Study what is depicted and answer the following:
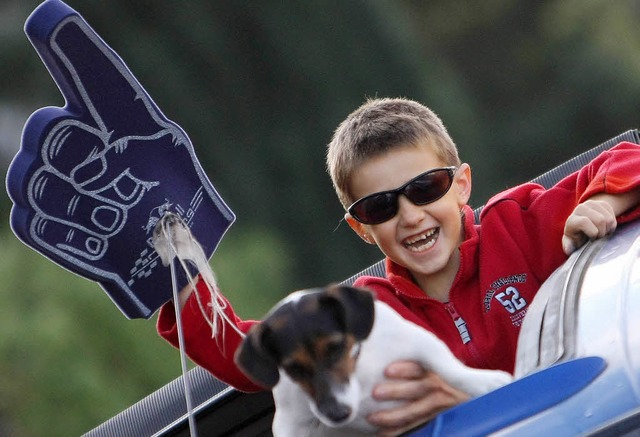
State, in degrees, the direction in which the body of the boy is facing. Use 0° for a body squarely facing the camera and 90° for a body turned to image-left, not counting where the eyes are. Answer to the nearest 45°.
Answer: approximately 0°

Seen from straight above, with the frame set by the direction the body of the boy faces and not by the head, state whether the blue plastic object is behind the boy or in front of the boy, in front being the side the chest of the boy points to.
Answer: in front
